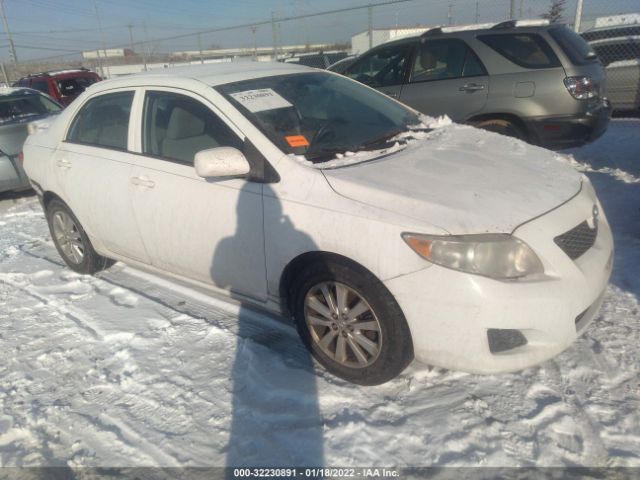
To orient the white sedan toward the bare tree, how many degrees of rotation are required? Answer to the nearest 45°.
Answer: approximately 90° to its left

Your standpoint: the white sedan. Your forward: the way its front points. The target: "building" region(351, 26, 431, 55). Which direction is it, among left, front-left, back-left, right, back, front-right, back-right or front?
back-left

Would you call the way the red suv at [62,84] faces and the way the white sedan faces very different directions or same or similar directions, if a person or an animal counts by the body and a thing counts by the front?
very different directions

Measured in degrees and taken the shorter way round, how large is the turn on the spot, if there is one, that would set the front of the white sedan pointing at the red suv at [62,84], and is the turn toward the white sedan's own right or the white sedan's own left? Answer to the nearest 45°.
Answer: approximately 180°

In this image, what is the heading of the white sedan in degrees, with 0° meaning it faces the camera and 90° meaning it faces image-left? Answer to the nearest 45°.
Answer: approximately 315°

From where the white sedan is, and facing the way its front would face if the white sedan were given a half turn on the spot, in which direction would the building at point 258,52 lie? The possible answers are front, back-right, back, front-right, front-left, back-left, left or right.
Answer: front-right

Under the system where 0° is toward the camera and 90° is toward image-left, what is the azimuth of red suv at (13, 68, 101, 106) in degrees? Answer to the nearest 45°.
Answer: approximately 135°
